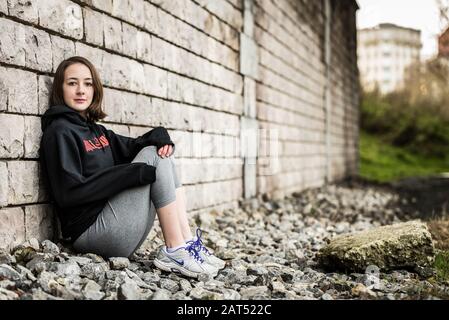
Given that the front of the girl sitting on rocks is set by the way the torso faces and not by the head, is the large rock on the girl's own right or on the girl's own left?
on the girl's own left

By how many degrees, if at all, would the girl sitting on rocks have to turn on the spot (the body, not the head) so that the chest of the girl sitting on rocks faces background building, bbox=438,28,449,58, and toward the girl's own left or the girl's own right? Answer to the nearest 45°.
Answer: approximately 90° to the girl's own left

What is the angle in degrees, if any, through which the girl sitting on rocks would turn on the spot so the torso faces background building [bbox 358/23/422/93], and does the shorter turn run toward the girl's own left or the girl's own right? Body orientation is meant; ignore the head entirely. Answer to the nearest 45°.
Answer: approximately 90° to the girl's own left

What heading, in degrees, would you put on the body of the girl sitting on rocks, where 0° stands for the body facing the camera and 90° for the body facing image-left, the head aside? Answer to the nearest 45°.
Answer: approximately 315°

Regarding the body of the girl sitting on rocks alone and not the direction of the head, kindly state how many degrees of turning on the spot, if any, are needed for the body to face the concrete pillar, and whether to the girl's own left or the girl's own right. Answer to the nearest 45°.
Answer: approximately 90° to the girl's own left

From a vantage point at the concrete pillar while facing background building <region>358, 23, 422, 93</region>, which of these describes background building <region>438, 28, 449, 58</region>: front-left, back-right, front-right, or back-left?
front-right

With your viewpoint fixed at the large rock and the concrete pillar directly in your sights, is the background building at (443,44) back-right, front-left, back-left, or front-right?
front-right

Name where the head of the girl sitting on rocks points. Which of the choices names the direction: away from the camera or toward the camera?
toward the camera
